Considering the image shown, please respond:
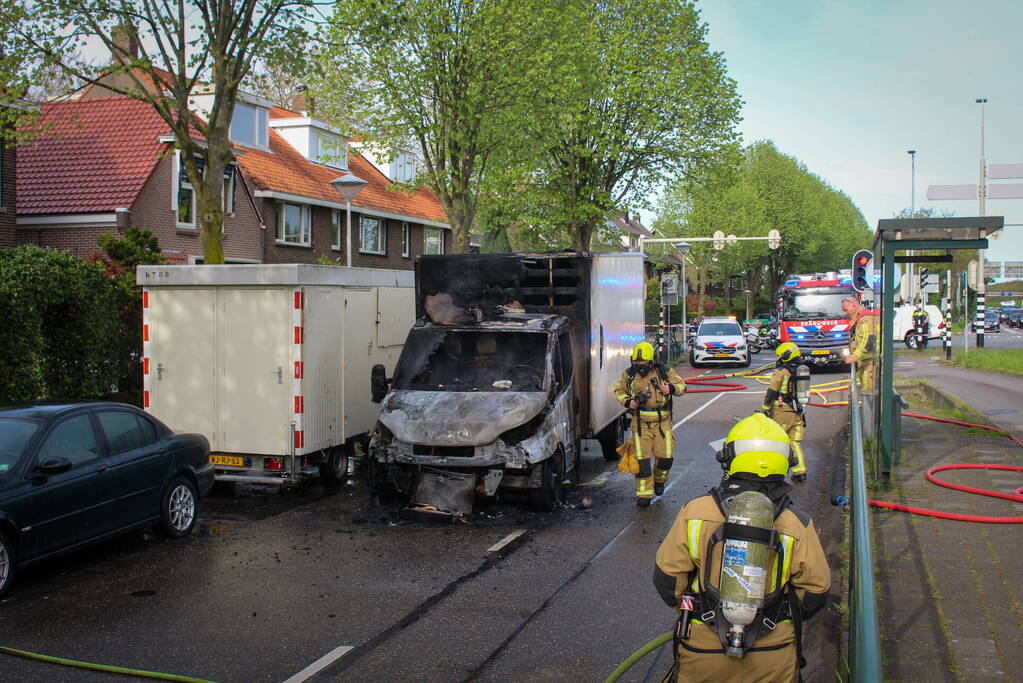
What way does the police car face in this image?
toward the camera

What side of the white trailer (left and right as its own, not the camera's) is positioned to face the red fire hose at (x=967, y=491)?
right

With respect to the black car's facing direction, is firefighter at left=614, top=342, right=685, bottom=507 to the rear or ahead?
to the rear

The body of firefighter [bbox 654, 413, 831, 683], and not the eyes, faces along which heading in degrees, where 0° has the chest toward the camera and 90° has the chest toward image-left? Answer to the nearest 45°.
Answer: approximately 180°

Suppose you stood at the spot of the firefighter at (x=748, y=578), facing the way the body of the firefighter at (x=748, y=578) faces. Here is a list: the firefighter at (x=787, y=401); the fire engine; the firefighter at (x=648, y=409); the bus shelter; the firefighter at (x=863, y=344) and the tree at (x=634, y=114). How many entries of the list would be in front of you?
6

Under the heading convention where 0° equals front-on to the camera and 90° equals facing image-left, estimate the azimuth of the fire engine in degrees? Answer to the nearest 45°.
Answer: approximately 0°

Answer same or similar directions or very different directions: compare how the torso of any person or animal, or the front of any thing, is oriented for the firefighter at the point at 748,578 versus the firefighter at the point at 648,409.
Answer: very different directions

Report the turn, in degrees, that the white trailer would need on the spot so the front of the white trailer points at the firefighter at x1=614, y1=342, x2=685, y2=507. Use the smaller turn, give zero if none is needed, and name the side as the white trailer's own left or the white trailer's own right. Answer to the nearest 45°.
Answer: approximately 45° to the white trailer's own right

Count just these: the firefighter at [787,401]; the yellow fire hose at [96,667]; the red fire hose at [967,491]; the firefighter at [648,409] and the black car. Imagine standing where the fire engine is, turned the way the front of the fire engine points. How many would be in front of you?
5

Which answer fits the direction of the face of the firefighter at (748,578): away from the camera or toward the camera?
away from the camera

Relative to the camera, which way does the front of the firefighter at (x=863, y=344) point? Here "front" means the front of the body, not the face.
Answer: to the viewer's left

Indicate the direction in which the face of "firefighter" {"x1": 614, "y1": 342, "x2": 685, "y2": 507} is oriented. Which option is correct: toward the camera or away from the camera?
toward the camera

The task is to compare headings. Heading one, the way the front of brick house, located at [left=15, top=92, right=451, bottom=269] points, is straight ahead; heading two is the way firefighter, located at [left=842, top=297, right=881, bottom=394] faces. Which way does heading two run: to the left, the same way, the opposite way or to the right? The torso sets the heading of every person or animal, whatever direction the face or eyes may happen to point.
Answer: the opposite way

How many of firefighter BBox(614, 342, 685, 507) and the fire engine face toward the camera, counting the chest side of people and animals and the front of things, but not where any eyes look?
2

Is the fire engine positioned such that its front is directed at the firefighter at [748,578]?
yes

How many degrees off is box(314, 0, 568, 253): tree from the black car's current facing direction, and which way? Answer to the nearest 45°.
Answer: approximately 180°

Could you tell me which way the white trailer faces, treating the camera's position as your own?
facing away from the viewer and to the right of the viewer
